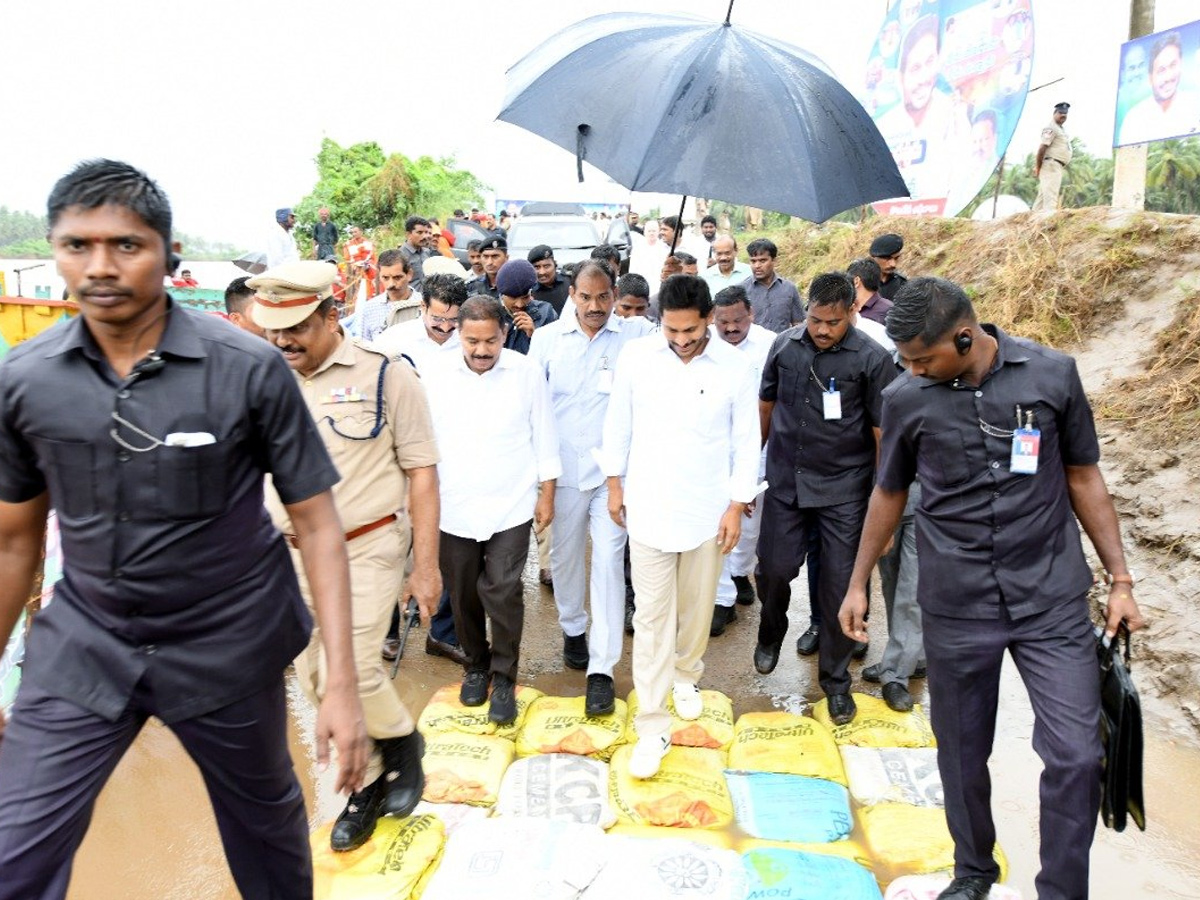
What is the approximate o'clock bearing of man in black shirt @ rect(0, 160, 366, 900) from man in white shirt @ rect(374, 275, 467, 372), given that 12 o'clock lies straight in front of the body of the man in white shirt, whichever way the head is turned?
The man in black shirt is roughly at 2 o'clock from the man in white shirt.

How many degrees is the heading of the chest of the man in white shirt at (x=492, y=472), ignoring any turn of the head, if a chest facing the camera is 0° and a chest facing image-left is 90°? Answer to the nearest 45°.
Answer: approximately 0°

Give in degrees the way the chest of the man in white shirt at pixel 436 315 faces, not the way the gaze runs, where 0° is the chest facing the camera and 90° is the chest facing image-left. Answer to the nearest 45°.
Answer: approximately 315°

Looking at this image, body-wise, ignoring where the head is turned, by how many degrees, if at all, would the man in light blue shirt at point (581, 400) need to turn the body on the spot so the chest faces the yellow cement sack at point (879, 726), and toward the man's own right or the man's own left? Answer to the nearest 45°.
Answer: approximately 45° to the man's own left

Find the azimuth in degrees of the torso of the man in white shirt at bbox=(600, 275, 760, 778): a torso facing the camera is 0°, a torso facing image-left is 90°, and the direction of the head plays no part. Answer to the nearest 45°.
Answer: approximately 0°

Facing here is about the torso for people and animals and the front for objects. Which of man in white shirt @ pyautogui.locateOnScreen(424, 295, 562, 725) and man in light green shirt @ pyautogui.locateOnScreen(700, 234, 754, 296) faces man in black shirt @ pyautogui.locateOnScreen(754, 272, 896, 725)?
man in light green shirt @ pyautogui.locateOnScreen(700, 234, 754, 296)
